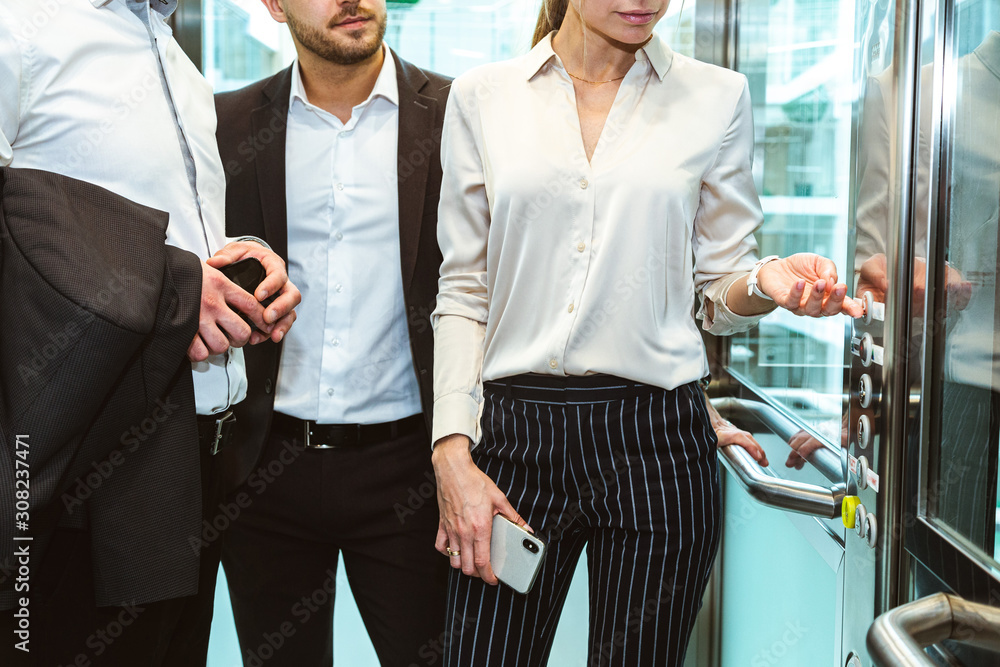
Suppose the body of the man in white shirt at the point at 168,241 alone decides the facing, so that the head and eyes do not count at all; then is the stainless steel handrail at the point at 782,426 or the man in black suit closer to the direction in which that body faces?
the stainless steel handrail

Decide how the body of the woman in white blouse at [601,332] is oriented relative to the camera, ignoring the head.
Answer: toward the camera

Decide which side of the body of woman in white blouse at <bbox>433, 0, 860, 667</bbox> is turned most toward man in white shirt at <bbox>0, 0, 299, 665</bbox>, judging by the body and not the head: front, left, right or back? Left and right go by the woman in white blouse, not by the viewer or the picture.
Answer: right

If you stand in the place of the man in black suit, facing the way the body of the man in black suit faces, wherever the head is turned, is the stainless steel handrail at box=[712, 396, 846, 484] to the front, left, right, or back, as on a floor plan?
left

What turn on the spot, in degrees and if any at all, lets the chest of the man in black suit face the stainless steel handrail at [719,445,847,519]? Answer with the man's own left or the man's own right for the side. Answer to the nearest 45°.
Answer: approximately 45° to the man's own left

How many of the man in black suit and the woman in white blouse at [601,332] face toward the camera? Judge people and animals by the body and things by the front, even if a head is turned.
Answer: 2

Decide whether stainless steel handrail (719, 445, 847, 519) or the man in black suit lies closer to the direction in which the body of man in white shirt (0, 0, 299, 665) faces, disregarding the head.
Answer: the stainless steel handrail

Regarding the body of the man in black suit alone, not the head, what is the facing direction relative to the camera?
toward the camera
